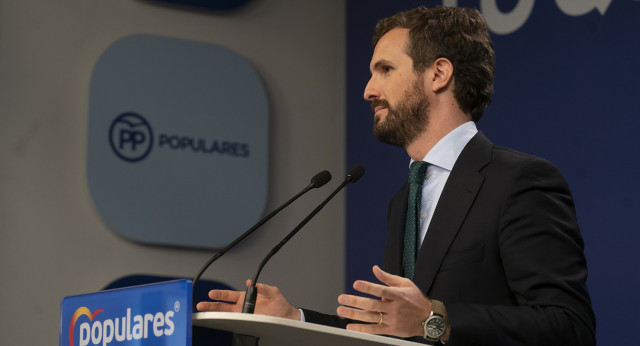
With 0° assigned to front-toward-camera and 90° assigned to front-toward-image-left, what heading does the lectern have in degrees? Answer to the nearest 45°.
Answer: approximately 45°

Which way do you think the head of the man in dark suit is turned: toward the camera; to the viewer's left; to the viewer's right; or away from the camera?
to the viewer's left

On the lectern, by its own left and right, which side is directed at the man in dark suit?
back
